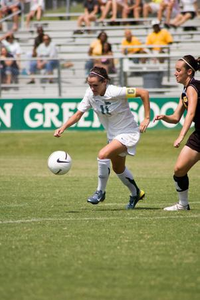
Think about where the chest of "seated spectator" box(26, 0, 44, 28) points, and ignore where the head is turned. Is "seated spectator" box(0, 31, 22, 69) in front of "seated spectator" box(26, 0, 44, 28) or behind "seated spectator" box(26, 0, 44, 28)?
in front

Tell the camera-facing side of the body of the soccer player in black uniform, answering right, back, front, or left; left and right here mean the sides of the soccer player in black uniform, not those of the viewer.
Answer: left

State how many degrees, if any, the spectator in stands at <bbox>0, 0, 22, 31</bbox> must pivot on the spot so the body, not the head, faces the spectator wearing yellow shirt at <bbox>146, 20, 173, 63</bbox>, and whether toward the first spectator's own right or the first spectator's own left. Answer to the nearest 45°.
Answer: approximately 45° to the first spectator's own left

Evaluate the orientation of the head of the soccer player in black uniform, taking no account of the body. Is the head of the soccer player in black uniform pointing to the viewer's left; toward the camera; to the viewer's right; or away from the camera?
to the viewer's left

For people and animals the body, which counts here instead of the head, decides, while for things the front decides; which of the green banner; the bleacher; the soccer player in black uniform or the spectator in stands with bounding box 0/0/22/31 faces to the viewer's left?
the soccer player in black uniform

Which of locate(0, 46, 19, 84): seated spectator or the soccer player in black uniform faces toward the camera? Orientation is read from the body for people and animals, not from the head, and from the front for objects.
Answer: the seated spectator

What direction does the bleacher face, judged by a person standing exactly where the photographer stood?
facing the viewer

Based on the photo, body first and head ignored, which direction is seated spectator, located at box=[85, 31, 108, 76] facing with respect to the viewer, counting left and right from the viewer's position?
facing the viewer and to the left of the viewer

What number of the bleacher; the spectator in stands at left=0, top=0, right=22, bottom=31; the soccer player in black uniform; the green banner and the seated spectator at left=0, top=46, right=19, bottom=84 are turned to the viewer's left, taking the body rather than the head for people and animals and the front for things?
1

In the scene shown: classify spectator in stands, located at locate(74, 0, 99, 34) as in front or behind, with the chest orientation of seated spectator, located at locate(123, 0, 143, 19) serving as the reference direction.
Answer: in front

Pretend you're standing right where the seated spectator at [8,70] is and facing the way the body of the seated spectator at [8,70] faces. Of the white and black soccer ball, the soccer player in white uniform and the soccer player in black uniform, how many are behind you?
0

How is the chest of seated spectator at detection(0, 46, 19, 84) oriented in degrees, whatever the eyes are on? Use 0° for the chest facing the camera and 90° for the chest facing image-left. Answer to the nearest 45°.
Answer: approximately 0°

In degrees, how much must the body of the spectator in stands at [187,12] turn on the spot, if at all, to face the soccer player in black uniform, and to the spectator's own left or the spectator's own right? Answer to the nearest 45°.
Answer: approximately 45° to the spectator's own left

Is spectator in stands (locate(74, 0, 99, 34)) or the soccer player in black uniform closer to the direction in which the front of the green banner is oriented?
the soccer player in black uniform

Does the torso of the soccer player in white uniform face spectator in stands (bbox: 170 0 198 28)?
no

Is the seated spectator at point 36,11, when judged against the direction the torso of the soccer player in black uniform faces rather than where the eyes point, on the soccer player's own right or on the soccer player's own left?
on the soccer player's own right
